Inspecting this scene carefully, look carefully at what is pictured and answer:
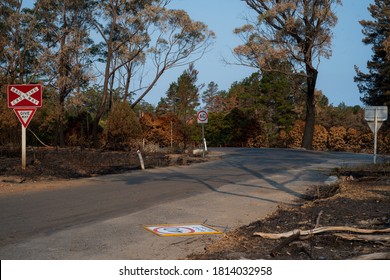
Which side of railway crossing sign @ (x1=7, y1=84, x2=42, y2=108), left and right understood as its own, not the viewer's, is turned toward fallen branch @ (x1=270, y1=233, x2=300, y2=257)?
front

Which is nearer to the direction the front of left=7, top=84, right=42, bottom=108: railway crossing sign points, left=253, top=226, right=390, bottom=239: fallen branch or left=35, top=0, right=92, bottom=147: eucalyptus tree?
the fallen branch

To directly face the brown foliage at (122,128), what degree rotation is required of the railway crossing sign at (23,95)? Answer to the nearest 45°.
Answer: approximately 135° to its left

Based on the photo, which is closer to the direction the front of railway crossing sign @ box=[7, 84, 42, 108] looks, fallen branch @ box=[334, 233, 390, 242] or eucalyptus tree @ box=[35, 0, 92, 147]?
the fallen branch

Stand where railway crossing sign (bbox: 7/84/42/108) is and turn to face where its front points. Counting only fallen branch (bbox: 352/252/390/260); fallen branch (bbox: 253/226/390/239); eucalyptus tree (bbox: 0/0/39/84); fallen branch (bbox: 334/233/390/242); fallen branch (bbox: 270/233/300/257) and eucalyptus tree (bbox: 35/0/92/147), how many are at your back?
2

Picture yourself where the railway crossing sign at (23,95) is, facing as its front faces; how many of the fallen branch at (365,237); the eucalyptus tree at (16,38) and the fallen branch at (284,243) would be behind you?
1

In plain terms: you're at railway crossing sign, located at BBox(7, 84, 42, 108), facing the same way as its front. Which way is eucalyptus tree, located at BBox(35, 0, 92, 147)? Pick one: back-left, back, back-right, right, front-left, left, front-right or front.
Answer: back

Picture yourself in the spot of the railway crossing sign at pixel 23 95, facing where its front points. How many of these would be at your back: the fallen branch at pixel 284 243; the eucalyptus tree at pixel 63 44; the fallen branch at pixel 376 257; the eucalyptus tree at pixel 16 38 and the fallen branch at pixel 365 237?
2

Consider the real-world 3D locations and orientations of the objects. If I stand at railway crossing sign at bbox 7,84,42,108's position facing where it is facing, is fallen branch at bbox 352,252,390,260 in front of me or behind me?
in front

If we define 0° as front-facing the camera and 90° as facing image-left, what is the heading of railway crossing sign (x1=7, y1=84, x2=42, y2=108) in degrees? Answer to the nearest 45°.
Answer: approximately 0°

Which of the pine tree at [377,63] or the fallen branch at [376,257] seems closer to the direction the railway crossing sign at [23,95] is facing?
the fallen branch

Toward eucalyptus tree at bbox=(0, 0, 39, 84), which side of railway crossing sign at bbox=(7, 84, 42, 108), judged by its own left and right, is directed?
back
